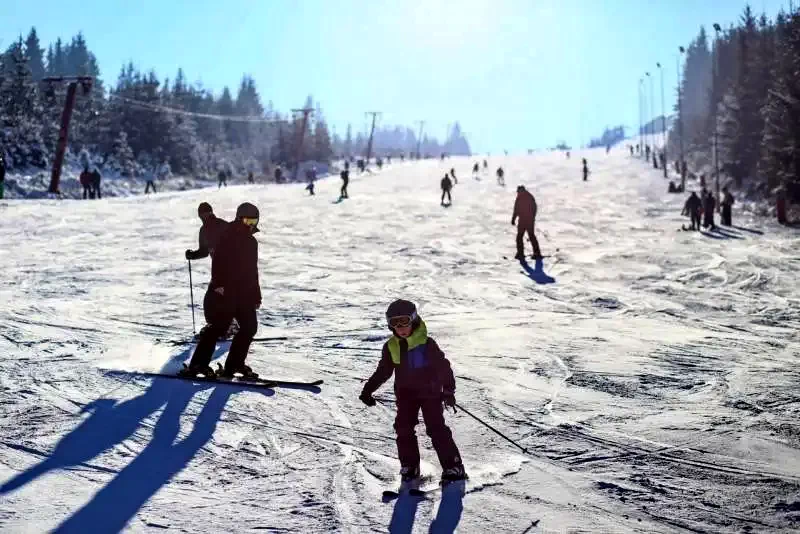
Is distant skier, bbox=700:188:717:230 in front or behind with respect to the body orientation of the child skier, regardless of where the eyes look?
behind

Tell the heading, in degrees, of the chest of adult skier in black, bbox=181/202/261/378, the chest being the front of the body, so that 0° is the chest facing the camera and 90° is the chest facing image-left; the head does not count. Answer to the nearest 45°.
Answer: approximately 315°

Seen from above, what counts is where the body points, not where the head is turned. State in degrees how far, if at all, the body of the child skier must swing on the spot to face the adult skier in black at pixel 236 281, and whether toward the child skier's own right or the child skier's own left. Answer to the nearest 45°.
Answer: approximately 90° to the child skier's own right

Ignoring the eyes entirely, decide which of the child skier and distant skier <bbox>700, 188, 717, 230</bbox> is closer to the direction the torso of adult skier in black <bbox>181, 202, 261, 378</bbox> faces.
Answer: the child skier

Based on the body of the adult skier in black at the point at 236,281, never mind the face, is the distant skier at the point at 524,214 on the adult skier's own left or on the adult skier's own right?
on the adult skier's own left

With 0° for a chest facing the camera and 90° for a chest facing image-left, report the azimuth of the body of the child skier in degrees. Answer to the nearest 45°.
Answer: approximately 45°
